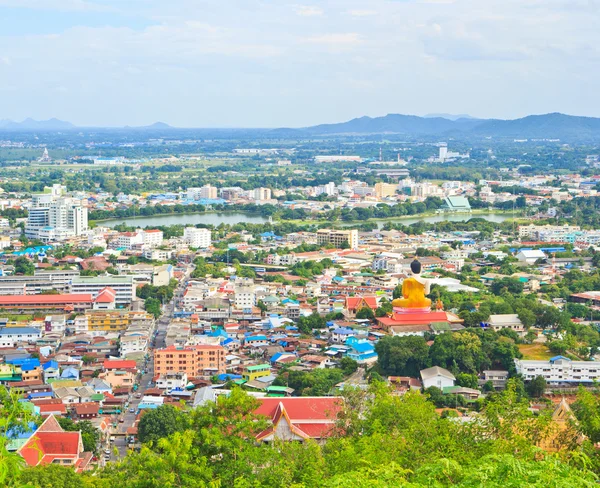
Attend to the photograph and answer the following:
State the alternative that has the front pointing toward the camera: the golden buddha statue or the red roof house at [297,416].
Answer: the red roof house

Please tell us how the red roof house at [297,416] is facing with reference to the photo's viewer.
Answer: facing the viewer

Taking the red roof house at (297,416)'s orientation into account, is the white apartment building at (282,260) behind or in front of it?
behind

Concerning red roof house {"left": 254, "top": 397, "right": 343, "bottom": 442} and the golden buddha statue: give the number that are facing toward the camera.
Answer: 1

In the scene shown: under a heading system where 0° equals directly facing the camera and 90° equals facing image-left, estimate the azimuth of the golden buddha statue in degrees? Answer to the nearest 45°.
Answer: approximately 135°

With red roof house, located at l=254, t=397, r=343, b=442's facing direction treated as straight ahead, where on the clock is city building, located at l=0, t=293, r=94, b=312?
The city building is roughly at 5 o'clock from the red roof house.

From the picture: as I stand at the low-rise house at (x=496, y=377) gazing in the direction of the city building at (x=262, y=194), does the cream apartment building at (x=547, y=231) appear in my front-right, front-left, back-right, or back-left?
front-right

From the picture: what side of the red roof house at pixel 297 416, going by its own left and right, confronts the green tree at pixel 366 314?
back

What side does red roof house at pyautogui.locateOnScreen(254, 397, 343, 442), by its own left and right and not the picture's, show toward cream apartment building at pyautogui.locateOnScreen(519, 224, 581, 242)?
back
